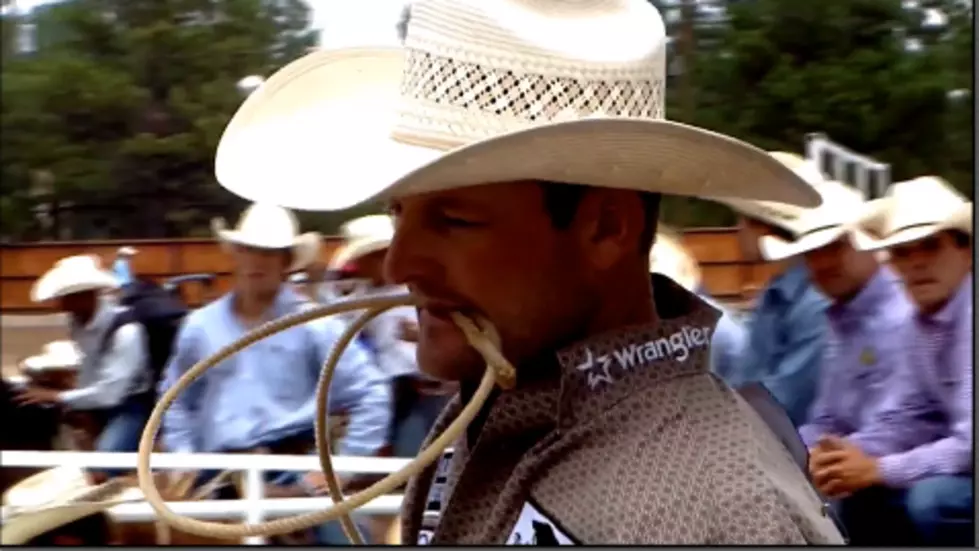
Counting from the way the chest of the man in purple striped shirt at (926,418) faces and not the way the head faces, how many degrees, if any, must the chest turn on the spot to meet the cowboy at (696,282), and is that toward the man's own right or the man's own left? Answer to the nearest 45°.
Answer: approximately 90° to the man's own right

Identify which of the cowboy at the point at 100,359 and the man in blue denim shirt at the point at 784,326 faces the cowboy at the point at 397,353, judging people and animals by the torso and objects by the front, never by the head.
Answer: the man in blue denim shirt

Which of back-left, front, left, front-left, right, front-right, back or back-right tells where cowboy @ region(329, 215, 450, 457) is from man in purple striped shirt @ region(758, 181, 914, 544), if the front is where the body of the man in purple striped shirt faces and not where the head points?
front-right

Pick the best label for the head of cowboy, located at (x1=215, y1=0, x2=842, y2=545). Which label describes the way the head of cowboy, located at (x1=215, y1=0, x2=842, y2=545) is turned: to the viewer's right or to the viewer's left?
to the viewer's left

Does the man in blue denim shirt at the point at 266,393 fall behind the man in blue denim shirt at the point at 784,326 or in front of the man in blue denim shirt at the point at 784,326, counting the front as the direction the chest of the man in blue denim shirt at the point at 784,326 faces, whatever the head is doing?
in front

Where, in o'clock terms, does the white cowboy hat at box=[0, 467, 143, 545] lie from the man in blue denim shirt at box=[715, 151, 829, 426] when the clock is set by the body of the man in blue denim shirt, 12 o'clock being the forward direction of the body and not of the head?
The white cowboy hat is roughly at 11 o'clock from the man in blue denim shirt.

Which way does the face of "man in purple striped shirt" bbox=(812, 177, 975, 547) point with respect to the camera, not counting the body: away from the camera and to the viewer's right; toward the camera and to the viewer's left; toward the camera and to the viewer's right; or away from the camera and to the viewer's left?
toward the camera and to the viewer's left

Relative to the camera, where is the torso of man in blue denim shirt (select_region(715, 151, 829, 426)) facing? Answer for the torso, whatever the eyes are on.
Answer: to the viewer's left

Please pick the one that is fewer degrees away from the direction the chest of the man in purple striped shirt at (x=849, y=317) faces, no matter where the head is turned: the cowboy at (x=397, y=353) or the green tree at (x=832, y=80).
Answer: the cowboy

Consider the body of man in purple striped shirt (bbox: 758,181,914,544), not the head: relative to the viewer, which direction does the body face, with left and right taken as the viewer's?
facing the viewer and to the left of the viewer

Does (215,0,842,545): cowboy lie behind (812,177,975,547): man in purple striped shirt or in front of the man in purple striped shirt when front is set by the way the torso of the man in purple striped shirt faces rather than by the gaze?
in front
